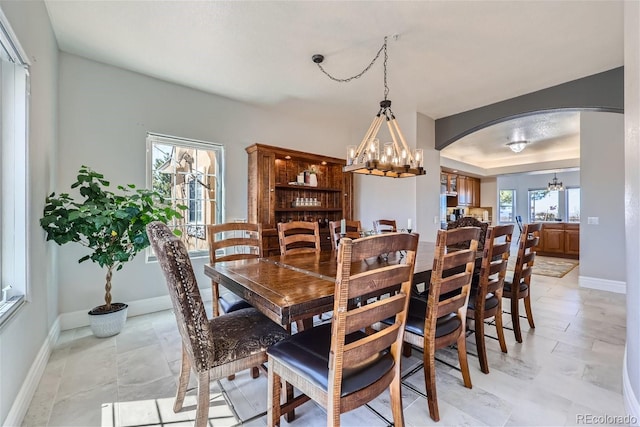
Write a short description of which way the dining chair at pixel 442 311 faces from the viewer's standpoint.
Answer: facing away from the viewer and to the left of the viewer

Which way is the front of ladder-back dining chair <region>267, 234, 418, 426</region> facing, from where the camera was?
facing away from the viewer and to the left of the viewer

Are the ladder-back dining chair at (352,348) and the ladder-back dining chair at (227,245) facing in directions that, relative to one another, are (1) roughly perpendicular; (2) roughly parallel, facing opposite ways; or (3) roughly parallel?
roughly parallel, facing opposite ways

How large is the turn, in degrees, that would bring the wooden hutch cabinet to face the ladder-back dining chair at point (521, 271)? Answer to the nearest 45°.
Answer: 0° — it already faces it

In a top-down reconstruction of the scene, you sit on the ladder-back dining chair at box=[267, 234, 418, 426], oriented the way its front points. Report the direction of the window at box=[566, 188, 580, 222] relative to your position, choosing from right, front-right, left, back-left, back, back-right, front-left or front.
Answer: right

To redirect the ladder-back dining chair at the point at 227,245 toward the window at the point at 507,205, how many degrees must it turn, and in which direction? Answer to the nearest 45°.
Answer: approximately 90° to its left

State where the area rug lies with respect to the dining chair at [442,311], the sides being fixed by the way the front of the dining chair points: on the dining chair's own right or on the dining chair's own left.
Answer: on the dining chair's own right

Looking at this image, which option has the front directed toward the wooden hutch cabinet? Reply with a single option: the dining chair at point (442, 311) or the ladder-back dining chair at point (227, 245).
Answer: the dining chair

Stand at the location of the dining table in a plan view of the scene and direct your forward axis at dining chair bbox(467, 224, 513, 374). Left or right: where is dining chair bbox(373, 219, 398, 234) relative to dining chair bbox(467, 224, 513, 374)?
left

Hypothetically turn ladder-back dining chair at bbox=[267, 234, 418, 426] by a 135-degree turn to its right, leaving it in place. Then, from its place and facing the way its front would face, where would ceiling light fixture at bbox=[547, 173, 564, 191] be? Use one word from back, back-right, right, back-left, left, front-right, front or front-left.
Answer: front-left

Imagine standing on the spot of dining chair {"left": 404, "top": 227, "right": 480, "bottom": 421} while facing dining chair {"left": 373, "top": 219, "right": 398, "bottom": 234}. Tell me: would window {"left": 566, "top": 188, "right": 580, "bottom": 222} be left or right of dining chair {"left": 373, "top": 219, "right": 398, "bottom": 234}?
right

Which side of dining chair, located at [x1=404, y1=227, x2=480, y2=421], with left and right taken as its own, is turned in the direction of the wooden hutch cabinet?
front

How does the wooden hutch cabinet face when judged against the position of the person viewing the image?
facing the viewer and to the right of the viewer

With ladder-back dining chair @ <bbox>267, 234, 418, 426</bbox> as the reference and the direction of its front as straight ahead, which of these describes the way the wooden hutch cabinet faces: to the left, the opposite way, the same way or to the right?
the opposite way

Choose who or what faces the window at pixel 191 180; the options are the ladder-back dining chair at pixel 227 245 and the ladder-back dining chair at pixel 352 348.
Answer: the ladder-back dining chair at pixel 352 348

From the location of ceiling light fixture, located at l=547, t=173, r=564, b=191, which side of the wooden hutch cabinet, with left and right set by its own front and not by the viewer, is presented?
left

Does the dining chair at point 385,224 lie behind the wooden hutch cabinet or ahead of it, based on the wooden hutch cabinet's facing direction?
ahead

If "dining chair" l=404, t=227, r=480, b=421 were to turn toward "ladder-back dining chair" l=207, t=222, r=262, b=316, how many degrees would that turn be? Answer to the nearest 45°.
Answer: approximately 45° to its left

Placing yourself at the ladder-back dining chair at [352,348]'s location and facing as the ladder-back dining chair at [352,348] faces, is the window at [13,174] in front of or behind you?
in front
